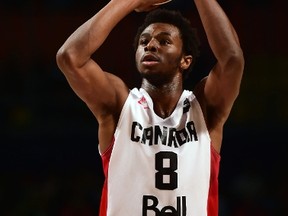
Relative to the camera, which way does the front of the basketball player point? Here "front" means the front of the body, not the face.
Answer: toward the camera

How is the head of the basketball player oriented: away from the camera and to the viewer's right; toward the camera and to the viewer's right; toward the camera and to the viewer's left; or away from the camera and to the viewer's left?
toward the camera and to the viewer's left
